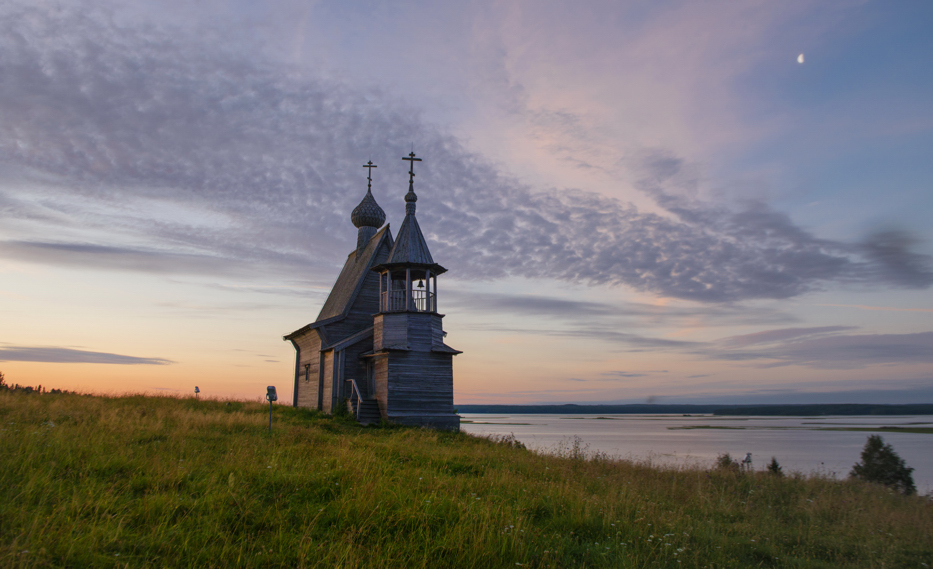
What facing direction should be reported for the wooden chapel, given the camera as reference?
facing the viewer and to the right of the viewer

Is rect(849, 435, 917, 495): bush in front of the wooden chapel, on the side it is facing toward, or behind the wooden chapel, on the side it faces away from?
in front
